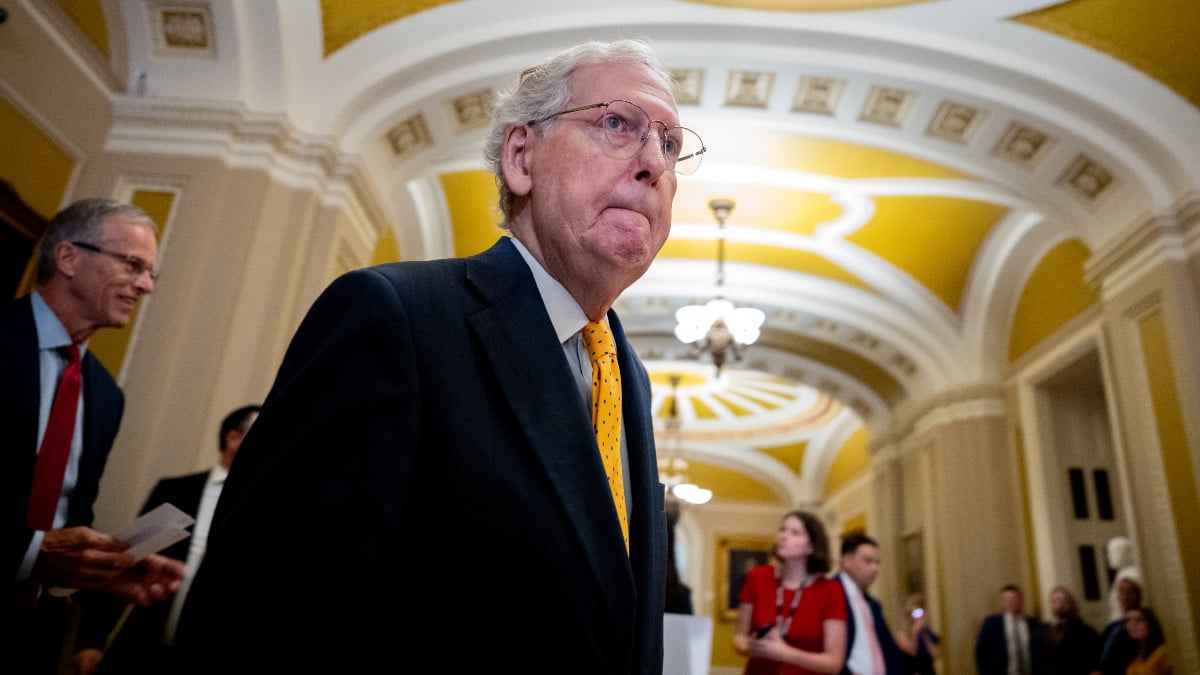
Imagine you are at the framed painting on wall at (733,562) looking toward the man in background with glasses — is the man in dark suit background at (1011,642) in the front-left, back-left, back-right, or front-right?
front-left

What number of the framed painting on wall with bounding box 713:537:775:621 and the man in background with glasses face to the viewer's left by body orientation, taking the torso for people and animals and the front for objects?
0

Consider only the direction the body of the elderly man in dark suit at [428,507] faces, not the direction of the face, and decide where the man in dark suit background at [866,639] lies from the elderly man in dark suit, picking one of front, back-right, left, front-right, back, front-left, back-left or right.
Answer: left

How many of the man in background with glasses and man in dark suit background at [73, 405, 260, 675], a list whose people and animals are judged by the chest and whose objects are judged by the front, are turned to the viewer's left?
0

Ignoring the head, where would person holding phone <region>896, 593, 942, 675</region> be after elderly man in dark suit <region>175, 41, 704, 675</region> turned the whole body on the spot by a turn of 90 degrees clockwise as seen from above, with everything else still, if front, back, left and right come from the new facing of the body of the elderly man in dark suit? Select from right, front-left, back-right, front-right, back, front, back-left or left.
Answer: back

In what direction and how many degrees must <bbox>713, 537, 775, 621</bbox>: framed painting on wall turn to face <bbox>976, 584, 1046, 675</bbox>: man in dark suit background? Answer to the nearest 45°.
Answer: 0° — it already faces them

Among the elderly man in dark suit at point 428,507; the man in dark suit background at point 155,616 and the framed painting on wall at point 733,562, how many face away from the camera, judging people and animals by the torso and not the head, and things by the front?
0

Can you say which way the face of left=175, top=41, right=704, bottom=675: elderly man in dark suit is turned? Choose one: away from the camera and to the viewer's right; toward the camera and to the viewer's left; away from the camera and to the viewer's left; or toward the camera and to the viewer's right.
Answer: toward the camera and to the viewer's right

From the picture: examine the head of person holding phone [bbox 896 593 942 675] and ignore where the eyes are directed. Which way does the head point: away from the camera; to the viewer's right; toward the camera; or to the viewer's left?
toward the camera

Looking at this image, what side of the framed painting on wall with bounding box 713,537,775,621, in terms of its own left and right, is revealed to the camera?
front

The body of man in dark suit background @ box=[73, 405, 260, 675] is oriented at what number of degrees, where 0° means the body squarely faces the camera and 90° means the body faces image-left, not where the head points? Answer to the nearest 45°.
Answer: approximately 315°

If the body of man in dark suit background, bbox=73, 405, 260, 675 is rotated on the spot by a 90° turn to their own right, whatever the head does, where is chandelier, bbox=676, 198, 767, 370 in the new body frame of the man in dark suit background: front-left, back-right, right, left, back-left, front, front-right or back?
back

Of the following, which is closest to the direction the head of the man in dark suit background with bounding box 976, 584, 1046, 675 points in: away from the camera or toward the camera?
toward the camera

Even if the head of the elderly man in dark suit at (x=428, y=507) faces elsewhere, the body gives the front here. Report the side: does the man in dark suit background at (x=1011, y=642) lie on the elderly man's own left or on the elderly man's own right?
on the elderly man's own left

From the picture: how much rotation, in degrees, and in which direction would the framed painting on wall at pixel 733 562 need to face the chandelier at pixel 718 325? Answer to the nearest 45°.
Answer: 0° — it already faces it
